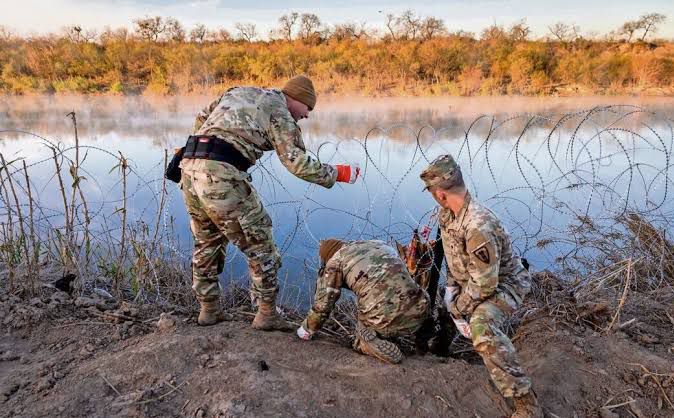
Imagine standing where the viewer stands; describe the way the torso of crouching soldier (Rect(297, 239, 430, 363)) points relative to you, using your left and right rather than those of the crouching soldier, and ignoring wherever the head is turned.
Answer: facing away from the viewer and to the left of the viewer

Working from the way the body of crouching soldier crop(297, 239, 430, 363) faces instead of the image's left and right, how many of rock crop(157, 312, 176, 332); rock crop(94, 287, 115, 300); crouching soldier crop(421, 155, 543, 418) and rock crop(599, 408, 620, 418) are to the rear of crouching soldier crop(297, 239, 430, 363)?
2

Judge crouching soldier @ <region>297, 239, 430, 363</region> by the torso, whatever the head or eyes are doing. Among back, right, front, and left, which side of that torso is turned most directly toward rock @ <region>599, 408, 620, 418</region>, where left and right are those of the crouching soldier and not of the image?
back

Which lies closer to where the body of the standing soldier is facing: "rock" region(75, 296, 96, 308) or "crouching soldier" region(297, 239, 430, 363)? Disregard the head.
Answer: the crouching soldier

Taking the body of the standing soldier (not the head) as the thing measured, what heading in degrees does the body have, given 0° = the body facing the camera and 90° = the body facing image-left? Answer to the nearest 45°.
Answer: approximately 225°

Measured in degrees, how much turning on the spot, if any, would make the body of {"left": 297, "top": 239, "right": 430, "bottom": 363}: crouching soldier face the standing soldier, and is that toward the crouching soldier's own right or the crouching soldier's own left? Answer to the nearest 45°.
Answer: approximately 45° to the crouching soldier's own left

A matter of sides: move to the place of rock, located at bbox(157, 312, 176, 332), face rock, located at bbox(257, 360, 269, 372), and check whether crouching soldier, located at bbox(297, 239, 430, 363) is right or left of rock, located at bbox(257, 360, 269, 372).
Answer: left

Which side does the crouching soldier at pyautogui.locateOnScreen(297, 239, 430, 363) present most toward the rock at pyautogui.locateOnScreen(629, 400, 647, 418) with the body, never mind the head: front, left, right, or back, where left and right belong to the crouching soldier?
back

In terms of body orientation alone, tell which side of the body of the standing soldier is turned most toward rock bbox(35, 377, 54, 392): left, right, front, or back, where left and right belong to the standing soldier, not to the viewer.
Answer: back

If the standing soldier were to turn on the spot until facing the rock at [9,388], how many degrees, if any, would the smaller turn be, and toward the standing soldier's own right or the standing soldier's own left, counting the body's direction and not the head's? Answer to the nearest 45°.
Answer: approximately 180°
